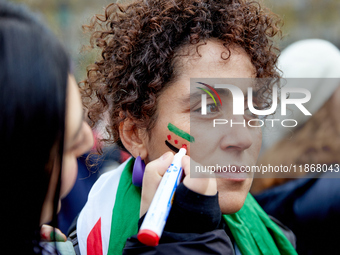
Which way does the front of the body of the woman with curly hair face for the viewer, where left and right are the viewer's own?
facing the viewer and to the right of the viewer

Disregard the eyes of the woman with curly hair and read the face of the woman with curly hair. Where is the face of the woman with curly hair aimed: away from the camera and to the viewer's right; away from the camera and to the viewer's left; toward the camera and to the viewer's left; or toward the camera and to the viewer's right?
toward the camera and to the viewer's right

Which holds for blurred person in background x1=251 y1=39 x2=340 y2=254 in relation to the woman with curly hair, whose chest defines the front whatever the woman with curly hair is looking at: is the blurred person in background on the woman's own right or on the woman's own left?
on the woman's own left

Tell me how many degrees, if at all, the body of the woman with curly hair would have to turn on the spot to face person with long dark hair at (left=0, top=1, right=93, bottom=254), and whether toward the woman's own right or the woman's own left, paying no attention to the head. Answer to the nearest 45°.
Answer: approximately 90° to the woman's own right
